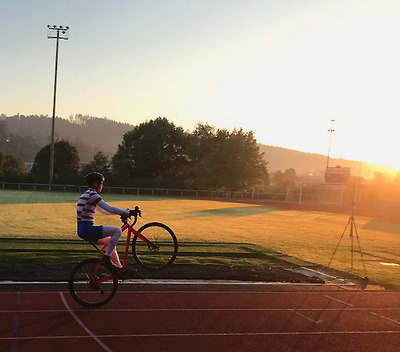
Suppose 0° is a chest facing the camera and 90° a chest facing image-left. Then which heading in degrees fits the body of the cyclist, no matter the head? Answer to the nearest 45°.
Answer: approximately 270°
